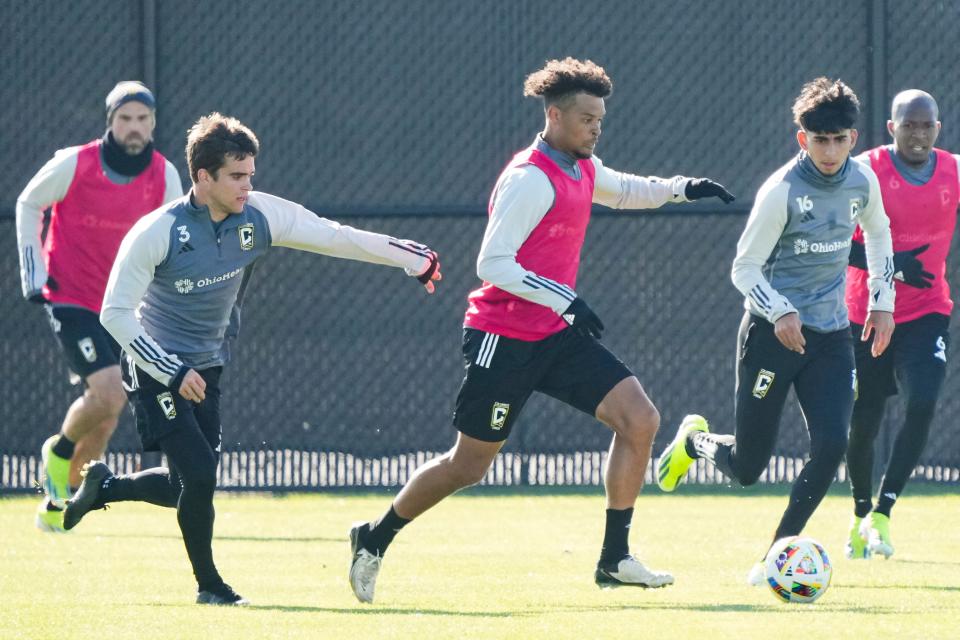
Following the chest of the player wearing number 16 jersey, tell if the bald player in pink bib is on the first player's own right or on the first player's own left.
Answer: on the first player's own left

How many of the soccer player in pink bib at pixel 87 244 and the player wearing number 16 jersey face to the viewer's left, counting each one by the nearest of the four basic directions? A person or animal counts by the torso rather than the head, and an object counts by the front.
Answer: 0

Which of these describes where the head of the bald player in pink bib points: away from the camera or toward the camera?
toward the camera

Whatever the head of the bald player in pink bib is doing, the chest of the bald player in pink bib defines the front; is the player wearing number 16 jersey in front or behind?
in front

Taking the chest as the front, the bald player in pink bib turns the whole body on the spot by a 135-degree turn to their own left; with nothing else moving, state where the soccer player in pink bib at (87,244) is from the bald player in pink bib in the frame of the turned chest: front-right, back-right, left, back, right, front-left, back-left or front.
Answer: back-left

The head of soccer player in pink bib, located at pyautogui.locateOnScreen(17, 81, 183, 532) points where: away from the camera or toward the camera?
toward the camera

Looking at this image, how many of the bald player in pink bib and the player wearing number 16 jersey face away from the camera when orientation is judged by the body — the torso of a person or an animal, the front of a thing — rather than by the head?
0

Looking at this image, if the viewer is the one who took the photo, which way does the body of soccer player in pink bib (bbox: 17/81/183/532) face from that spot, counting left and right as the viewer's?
facing the viewer and to the right of the viewer

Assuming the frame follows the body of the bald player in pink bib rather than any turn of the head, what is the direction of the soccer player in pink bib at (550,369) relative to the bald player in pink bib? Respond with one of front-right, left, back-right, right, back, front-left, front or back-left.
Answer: front-right

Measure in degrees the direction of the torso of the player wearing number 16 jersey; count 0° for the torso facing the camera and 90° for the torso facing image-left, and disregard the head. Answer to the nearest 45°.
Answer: approximately 315°

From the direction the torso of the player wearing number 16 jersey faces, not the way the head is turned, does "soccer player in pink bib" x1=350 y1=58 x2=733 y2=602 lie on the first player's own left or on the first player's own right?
on the first player's own right

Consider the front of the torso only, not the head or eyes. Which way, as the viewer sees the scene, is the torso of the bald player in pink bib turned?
toward the camera

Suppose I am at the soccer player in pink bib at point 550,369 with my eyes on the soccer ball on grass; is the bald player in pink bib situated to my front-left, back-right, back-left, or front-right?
front-left
